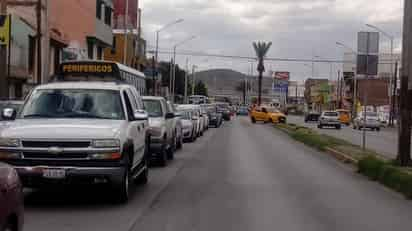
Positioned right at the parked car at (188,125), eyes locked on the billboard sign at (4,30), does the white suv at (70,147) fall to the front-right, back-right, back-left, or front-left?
front-left

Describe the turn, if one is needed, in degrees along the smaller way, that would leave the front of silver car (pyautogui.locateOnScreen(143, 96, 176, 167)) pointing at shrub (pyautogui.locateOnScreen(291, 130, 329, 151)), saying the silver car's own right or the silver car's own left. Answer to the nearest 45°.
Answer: approximately 135° to the silver car's own left

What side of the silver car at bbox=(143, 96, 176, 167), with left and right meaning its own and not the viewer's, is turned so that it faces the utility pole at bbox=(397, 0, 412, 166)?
left

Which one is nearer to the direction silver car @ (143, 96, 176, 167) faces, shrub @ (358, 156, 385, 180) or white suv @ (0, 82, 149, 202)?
the white suv

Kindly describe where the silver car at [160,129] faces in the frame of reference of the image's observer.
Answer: facing the viewer

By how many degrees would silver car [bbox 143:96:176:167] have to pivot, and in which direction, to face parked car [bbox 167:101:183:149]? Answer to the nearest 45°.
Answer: approximately 180°

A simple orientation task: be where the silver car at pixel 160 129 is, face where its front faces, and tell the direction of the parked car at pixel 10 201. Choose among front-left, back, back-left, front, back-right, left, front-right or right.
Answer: front

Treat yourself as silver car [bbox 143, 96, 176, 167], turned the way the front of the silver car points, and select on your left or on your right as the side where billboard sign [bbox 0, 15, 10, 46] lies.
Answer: on your right

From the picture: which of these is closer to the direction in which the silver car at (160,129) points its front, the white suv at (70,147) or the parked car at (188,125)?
the white suv

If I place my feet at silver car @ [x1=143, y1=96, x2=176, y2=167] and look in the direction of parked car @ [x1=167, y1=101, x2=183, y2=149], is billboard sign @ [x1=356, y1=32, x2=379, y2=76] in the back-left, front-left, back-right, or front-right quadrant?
front-right

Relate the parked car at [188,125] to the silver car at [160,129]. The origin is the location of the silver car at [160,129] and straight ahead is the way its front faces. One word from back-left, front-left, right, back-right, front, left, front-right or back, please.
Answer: back

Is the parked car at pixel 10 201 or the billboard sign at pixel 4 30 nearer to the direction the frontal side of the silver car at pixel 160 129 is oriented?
the parked car

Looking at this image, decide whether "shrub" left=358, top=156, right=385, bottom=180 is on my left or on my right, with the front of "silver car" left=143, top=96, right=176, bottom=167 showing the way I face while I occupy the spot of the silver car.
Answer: on my left

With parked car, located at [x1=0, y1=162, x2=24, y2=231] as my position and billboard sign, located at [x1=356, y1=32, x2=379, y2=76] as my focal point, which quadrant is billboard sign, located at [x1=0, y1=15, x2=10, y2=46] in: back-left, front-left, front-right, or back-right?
front-left

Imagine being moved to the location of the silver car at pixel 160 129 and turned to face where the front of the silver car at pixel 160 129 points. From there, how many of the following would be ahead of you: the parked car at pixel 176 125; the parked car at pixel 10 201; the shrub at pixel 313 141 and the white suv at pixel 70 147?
2
